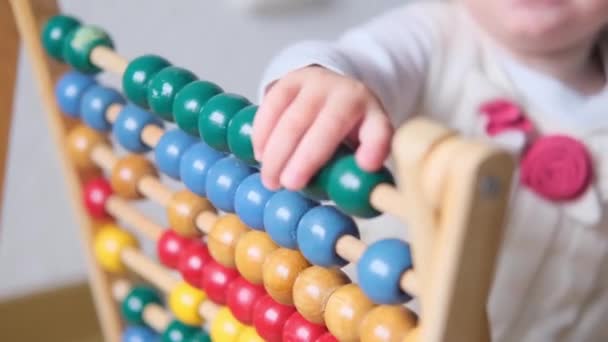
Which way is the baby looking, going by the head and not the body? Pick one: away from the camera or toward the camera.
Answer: toward the camera

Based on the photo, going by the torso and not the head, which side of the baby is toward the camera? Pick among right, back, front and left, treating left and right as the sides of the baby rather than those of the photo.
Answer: front
